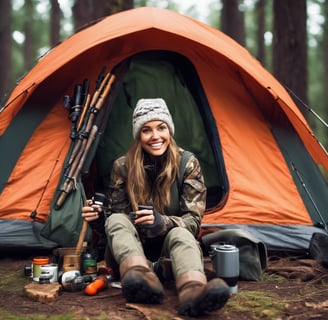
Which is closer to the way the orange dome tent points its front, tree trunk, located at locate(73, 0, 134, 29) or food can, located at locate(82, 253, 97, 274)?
the food can

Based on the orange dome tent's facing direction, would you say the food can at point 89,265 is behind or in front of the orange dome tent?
in front

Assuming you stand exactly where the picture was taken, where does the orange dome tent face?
facing the viewer

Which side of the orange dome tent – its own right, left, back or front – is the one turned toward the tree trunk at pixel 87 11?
back

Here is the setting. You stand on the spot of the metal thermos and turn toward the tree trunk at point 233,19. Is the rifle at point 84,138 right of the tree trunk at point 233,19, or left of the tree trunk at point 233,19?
left

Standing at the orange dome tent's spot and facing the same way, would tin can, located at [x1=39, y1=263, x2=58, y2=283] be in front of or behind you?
in front

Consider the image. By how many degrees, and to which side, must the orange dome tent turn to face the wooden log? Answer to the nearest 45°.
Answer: approximately 45° to its right

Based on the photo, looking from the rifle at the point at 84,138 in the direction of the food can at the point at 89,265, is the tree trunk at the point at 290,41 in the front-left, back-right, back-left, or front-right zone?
back-left

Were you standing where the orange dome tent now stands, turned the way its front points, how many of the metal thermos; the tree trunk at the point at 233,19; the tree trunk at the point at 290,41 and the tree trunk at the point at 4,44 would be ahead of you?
1

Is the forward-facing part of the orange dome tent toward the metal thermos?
yes

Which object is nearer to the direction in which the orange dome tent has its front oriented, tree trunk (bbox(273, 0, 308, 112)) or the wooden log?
the wooden log

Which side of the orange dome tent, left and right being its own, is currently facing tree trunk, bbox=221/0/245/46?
back

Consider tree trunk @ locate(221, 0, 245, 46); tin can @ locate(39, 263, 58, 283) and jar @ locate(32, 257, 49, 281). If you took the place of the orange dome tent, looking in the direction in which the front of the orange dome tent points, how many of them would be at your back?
1

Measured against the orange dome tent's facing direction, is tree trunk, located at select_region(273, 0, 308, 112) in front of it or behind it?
behind
